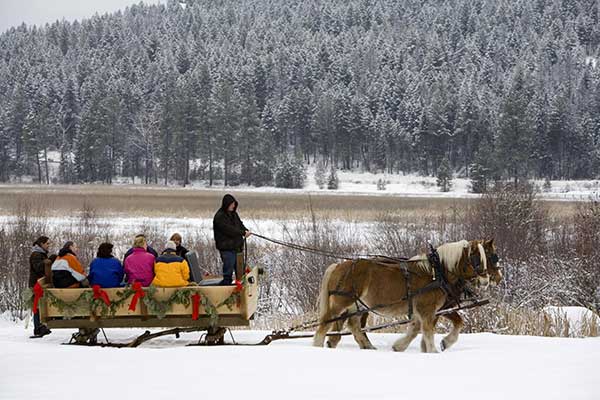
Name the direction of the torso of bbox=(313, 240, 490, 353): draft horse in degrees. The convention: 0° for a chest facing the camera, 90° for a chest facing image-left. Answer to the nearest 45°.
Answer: approximately 270°

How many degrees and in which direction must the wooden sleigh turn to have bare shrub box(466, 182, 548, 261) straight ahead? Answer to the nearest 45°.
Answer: approximately 45° to its left

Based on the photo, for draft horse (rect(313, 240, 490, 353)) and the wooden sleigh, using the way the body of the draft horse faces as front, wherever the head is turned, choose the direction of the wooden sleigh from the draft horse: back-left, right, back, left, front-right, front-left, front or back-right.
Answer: back

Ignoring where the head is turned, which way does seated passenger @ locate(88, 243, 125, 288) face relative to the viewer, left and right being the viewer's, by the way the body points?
facing away from the viewer

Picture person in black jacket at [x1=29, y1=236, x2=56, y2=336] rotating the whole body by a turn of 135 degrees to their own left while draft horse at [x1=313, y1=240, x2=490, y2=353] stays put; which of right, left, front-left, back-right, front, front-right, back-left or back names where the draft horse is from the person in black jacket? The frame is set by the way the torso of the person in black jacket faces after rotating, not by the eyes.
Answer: back

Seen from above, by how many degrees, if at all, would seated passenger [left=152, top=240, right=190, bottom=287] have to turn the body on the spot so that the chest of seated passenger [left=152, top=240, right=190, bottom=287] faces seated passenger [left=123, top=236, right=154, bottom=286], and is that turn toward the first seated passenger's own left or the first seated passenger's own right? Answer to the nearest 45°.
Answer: approximately 45° to the first seated passenger's own left

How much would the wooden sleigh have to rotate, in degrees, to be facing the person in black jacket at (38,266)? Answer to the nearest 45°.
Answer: approximately 135° to its left

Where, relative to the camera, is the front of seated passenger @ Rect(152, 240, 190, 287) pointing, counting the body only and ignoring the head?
away from the camera

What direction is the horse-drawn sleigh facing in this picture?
to the viewer's right

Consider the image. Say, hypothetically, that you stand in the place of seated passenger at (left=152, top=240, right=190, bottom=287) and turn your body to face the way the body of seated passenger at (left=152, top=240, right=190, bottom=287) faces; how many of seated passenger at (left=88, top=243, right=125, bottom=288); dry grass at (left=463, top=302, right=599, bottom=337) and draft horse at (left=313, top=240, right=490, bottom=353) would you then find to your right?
2

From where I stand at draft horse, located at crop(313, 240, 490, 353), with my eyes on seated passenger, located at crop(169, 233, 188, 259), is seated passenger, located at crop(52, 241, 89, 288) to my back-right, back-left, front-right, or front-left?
front-left

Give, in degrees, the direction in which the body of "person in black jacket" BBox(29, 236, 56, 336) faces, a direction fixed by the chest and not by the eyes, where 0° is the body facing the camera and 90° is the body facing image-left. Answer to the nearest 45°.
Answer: approximately 270°

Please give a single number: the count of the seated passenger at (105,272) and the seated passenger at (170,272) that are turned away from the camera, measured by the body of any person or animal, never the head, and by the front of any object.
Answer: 2
